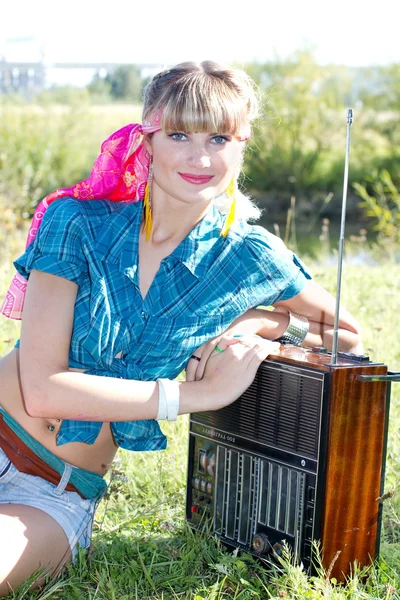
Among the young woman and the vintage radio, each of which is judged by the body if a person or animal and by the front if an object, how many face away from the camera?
0

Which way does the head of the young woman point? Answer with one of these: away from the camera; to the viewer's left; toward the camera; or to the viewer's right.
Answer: toward the camera

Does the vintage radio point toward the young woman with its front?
no

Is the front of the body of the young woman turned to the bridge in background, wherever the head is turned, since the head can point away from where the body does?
no

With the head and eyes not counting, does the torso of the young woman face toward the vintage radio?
no

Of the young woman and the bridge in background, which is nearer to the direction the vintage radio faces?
the young woman

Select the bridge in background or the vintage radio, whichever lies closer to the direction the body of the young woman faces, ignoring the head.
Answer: the vintage radio

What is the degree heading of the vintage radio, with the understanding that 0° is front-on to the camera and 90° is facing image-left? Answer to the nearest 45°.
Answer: approximately 45°

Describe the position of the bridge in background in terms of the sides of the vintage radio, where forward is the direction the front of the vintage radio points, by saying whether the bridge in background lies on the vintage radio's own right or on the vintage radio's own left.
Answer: on the vintage radio's own right

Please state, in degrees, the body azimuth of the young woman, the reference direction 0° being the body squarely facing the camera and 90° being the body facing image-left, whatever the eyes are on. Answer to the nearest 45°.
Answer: approximately 0°
